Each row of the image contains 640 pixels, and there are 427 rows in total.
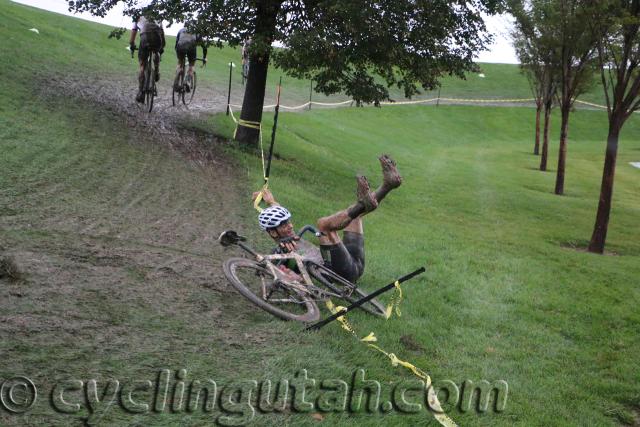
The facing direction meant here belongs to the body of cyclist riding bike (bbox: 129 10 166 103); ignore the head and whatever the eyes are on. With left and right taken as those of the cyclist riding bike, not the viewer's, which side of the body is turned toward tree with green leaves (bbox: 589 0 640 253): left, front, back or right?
right

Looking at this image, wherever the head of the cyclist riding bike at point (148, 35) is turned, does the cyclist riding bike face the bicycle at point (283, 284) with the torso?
no

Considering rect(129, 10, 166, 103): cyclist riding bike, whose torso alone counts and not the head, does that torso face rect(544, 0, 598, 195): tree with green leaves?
no

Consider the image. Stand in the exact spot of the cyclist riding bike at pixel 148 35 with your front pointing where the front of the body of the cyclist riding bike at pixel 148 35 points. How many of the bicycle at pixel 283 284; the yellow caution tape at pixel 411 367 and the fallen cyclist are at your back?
3

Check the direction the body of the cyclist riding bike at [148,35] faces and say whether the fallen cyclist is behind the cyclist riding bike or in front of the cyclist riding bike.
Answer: behind

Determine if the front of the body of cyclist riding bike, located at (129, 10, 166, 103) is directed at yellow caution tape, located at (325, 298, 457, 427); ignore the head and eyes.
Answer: no

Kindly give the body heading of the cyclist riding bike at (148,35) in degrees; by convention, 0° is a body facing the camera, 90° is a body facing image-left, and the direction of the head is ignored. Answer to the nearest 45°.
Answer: approximately 180°
